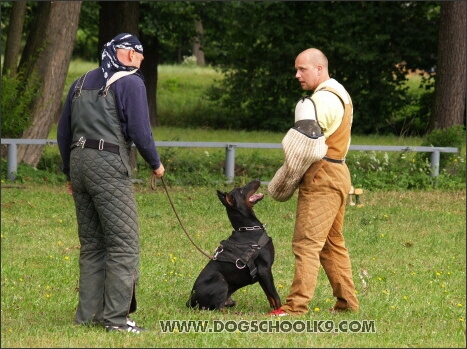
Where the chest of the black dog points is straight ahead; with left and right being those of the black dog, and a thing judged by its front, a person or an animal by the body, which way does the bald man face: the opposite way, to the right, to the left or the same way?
the opposite way

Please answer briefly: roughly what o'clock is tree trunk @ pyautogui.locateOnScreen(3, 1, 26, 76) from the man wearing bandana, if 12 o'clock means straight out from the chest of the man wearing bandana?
The tree trunk is roughly at 10 o'clock from the man wearing bandana.

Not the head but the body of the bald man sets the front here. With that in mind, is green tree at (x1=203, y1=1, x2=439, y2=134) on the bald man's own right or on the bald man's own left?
on the bald man's own right

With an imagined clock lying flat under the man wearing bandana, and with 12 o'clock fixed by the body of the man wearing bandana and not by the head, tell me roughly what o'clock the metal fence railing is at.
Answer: The metal fence railing is roughly at 11 o'clock from the man wearing bandana.

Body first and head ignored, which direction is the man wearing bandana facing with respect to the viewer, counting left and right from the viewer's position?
facing away from the viewer and to the right of the viewer

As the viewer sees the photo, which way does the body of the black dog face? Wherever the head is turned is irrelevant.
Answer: to the viewer's right

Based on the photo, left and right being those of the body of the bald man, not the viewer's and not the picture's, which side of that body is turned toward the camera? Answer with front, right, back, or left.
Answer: left

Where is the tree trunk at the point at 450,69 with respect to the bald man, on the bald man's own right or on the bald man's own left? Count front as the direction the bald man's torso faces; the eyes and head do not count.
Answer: on the bald man's own right

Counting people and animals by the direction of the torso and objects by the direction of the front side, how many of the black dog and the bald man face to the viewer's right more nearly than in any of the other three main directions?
1

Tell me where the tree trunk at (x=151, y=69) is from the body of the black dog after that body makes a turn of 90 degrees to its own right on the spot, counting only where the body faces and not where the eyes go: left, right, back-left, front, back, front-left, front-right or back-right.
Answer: back

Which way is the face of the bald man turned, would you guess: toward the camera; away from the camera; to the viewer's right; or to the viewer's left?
to the viewer's left

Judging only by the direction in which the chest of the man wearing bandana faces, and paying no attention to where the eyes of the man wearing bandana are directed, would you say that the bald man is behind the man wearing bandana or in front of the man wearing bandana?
in front

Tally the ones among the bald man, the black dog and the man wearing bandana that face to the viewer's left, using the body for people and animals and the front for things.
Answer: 1

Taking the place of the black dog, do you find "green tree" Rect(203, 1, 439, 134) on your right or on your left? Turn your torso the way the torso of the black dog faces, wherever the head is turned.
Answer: on your left
